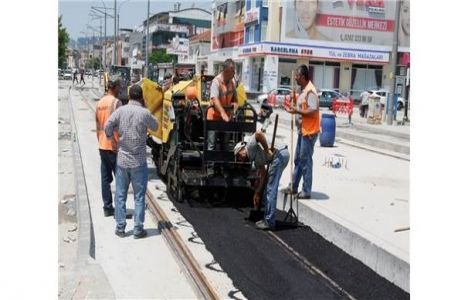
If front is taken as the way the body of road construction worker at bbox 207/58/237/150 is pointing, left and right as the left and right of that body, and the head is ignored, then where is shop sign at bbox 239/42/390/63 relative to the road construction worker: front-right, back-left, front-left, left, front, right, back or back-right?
back-left

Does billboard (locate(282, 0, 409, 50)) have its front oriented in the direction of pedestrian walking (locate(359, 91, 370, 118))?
yes

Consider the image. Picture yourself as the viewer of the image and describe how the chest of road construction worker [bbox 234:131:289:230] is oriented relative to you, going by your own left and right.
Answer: facing to the left of the viewer

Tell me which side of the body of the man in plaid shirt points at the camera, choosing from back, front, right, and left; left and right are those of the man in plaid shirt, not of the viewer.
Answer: back

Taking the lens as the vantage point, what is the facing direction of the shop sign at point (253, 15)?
facing the viewer and to the left of the viewer

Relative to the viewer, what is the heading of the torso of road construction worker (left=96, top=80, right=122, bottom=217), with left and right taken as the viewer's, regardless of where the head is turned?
facing away from the viewer and to the right of the viewer

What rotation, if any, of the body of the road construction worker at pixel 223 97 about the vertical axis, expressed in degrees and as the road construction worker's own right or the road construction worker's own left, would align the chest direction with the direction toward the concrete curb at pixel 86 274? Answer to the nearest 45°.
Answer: approximately 45° to the road construction worker's own right

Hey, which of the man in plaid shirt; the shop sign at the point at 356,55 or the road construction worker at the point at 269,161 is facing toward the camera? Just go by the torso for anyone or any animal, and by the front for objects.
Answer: the shop sign

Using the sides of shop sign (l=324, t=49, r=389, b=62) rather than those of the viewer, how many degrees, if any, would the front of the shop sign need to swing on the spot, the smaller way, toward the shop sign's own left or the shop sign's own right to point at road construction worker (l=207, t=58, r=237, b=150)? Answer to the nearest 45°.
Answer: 0° — it already faces them

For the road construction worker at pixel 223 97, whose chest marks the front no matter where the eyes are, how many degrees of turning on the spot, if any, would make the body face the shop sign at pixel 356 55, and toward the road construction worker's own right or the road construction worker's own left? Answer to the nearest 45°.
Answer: approximately 135° to the road construction worker's own left

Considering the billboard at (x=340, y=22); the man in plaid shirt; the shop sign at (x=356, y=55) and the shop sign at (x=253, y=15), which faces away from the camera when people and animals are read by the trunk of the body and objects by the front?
the man in plaid shirt

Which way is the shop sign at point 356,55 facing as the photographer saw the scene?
facing the viewer

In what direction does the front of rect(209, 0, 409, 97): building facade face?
toward the camera

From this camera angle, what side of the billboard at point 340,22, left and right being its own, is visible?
front

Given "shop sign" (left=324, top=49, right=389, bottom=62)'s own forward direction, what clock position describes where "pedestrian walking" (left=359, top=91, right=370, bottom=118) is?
The pedestrian walking is roughly at 12 o'clock from the shop sign.

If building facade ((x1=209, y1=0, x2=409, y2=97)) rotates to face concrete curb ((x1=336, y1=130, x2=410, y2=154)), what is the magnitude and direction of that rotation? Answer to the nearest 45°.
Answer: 0° — it already faces it
